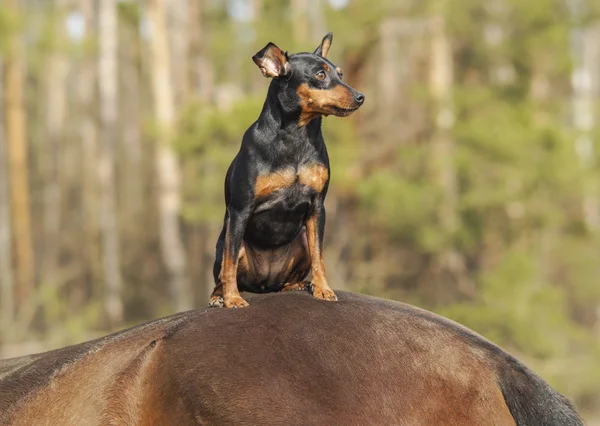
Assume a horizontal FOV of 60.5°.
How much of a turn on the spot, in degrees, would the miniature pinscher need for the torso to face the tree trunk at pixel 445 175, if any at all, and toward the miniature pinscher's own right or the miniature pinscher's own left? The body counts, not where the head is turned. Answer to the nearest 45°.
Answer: approximately 135° to the miniature pinscher's own left

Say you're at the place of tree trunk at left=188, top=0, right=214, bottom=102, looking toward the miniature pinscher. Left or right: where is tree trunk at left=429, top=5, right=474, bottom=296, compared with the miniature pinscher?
left

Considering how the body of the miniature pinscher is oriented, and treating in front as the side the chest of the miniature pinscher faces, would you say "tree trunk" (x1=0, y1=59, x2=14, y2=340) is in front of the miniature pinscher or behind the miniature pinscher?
behind

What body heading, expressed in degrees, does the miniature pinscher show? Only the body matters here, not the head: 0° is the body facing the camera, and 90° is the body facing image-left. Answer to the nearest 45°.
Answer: approximately 315°

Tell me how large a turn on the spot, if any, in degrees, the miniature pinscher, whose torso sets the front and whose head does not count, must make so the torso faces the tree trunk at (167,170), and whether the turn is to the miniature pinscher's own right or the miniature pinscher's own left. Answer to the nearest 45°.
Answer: approximately 135° to the miniature pinscher's own left
